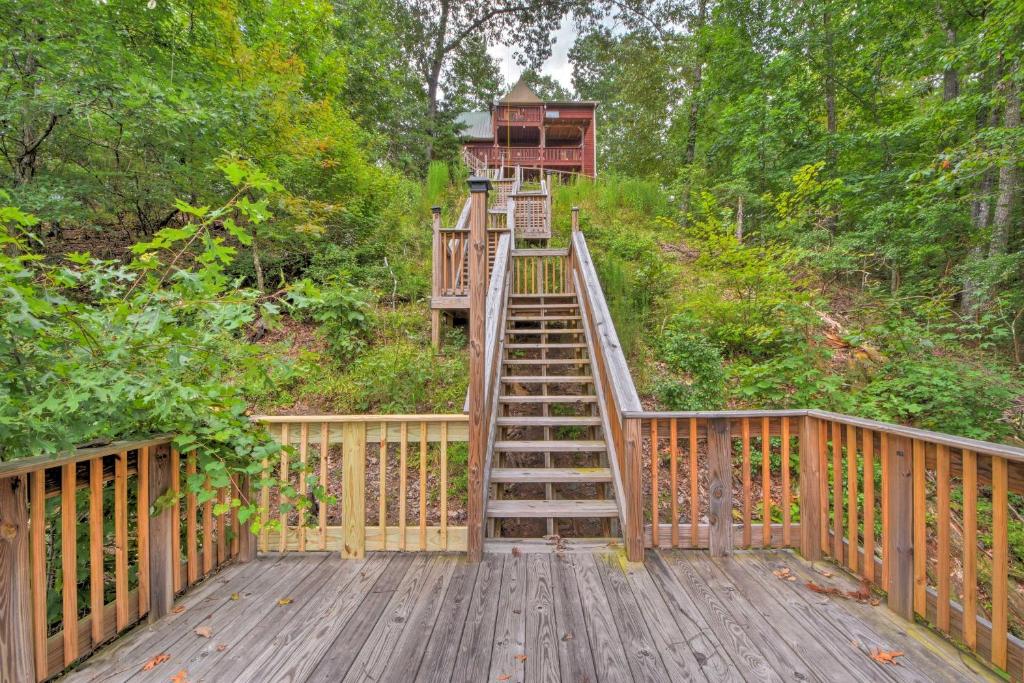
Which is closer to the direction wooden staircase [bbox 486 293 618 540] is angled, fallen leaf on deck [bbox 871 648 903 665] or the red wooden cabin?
the fallen leaf on deck

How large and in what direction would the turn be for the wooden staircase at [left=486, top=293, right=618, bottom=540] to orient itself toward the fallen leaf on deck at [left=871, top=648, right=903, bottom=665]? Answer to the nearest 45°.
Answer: approximately 45° to its left

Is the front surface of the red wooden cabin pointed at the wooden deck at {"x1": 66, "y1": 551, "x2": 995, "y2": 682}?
yes

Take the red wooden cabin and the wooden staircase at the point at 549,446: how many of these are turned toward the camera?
2

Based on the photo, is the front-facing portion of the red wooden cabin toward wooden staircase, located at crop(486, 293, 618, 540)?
yes

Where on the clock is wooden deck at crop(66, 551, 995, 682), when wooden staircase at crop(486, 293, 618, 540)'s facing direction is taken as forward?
The wooden deck is roughly at 12 o'clock from the wooden staircase.

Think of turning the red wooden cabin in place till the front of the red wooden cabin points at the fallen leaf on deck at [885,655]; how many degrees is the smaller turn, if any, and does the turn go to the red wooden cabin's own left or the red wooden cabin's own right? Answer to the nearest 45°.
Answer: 0° — it already faces it

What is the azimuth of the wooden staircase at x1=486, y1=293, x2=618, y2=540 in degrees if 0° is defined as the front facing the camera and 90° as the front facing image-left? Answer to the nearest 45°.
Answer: approximately 0°
